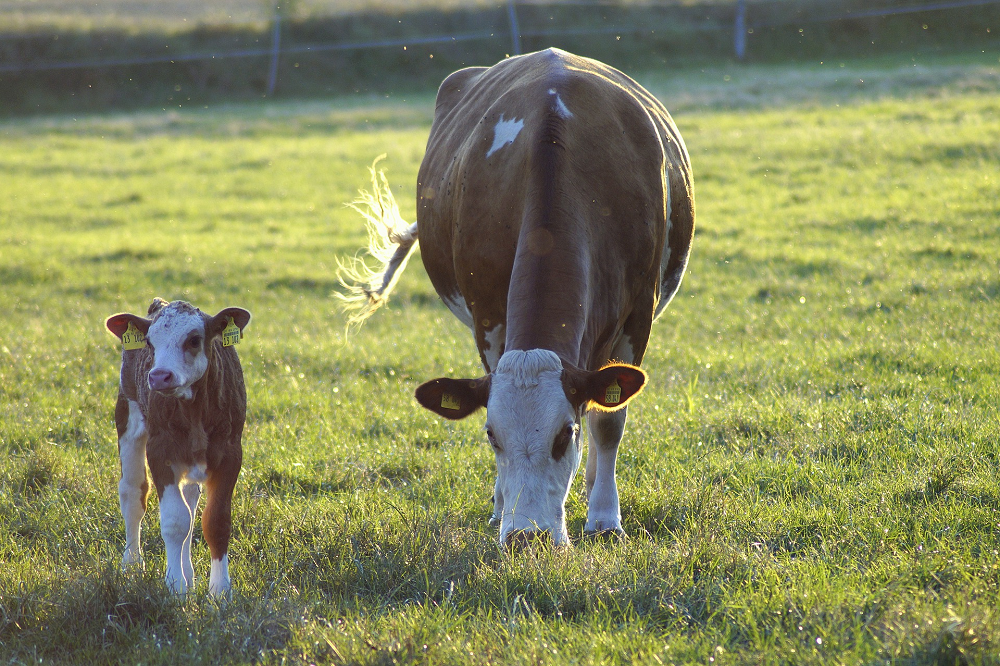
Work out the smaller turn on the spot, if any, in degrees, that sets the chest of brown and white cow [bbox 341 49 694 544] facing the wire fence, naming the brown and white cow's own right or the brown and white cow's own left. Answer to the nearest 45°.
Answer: approximately 180°

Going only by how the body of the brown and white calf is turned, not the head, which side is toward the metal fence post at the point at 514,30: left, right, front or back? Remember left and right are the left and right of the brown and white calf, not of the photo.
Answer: back

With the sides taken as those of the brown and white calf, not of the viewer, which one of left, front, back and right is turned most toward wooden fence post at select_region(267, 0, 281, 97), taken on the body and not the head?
back

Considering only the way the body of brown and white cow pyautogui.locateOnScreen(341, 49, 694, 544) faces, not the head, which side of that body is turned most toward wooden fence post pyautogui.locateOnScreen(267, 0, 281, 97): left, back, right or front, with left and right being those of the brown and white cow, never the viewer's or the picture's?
back

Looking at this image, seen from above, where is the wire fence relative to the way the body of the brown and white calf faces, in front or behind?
behind

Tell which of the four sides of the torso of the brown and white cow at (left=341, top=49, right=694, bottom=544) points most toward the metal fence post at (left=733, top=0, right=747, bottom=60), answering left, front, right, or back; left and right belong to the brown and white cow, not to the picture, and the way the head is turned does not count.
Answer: back

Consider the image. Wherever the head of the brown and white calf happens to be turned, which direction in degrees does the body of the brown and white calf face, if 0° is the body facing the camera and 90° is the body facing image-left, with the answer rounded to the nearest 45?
approximately 0°

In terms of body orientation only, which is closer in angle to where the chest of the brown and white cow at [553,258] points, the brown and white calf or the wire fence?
the brown and white calf

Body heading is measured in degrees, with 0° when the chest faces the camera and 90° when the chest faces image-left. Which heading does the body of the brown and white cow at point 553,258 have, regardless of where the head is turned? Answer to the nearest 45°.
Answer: approximately 0°

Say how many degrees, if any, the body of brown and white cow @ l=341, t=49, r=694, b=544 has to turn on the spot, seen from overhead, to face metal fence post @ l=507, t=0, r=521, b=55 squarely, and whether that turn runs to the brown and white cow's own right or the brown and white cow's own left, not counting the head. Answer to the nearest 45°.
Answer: approximately 180°

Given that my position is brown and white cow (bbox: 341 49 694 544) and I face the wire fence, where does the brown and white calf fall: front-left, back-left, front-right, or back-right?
back-left

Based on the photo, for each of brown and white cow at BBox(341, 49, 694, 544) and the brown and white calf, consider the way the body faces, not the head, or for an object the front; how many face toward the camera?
2
